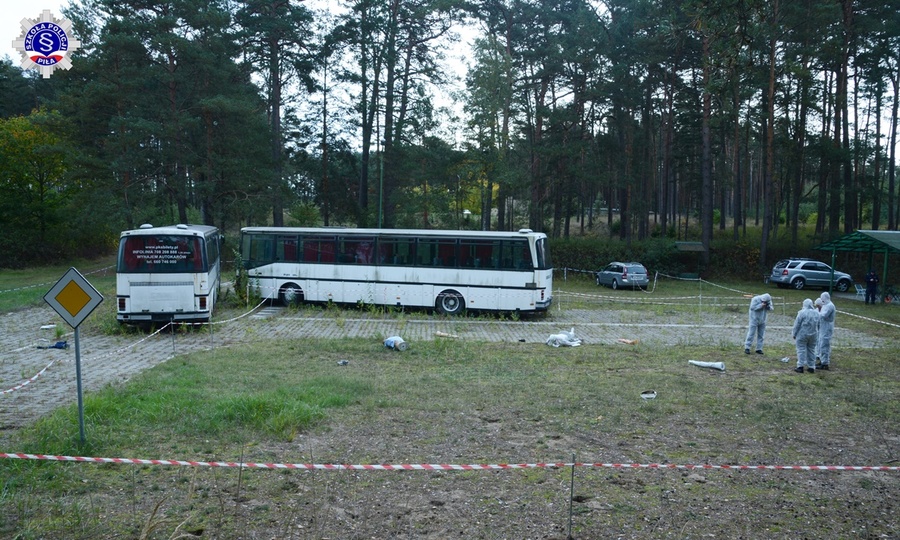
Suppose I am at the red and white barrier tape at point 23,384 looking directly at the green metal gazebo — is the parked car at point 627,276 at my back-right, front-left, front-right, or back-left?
front-left

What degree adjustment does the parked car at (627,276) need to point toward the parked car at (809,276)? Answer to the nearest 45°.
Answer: approximately 135° to its right

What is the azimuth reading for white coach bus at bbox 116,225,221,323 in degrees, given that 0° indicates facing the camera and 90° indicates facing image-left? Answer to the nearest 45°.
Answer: approximately 180°

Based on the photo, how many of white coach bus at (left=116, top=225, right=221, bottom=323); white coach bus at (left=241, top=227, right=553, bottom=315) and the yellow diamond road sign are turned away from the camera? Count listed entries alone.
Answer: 1

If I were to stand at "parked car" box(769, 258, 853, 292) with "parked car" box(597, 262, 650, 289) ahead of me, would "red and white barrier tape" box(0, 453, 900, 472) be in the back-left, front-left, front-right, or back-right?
front-left

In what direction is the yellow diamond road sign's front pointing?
toward the camera

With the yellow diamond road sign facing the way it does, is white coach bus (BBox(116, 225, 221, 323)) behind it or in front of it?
behind

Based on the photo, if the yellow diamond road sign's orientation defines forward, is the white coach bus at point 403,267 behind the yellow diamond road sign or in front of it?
behind

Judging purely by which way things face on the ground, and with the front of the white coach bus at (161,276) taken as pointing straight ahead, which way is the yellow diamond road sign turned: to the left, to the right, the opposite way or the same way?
the opposite way

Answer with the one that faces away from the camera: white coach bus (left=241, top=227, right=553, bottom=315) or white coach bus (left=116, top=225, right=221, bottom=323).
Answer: white coach bus (left=116, top=225, right=221, bottom=323)

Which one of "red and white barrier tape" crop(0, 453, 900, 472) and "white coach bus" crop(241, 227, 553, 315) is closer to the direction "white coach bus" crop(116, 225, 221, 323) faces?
the white coach bus

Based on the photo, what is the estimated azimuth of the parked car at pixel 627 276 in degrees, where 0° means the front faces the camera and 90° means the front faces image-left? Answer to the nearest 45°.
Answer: approximately 135°

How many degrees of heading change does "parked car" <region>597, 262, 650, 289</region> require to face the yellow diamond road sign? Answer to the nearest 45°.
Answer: approximately 135° to its left

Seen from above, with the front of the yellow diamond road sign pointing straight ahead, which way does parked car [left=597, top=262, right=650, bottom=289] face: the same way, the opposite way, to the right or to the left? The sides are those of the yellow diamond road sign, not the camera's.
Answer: the opposite way
